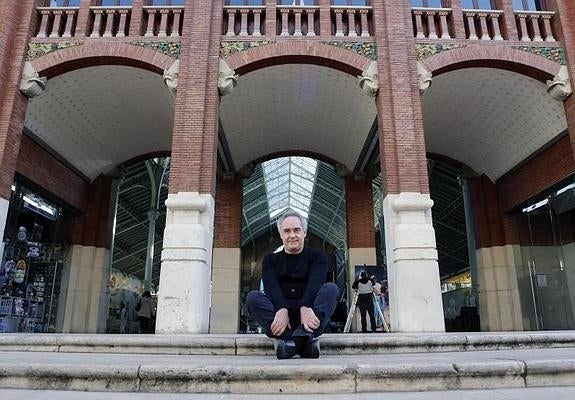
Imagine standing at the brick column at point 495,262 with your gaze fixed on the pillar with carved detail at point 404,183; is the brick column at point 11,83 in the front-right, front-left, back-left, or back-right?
front-right

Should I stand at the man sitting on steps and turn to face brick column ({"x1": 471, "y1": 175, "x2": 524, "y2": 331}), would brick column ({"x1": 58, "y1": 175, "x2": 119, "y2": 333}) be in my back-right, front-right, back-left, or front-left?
front-left

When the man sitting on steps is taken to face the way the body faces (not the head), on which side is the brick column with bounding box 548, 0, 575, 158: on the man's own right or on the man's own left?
on the man's own left

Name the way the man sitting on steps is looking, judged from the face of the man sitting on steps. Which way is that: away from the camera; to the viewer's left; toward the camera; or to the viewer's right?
toward the camera

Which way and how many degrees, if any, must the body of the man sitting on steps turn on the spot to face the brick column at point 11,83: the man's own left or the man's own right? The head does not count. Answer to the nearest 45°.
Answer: approximately 135° to the man's own right

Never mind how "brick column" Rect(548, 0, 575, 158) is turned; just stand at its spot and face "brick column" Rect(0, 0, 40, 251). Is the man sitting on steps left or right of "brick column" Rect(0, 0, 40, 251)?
left

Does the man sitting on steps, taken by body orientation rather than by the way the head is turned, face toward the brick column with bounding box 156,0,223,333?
no

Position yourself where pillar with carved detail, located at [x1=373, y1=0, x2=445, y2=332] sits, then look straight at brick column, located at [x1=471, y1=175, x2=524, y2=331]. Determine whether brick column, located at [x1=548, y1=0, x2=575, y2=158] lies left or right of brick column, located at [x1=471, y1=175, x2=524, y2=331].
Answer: right

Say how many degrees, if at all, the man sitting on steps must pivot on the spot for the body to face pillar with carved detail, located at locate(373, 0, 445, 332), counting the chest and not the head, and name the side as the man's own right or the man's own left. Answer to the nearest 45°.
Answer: approximately 135° to the man's own left

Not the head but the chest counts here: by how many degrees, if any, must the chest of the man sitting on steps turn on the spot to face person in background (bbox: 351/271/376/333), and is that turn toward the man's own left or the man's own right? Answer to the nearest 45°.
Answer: approximately 180°

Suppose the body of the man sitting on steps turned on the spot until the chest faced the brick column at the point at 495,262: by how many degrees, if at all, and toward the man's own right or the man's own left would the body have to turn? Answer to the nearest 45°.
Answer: approximately 135° to the man's own left

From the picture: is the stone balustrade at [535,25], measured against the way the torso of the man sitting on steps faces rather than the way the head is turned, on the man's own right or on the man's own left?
on the man's own left

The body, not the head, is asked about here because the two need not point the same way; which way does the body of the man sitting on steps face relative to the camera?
toward the camera
